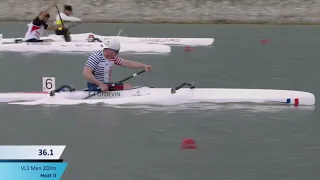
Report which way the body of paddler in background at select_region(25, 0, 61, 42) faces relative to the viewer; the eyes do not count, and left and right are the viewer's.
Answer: facing to the right of the viewer

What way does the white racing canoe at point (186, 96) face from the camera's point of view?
to the viewer's right

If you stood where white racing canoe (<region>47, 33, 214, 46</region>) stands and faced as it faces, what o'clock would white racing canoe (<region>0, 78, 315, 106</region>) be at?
white racing canoe (<region>0, 78, 315, 106</region>) is roughly at 3 o'clock from white racing canoe (<region>47, 33, 214, 46</region>).

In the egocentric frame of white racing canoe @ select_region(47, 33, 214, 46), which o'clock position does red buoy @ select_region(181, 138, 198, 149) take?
The red buoy is roughly at 3 o'clock from the white racing canoe.

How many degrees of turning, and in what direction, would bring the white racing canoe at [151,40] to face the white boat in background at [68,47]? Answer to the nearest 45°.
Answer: approximately 135° to its right

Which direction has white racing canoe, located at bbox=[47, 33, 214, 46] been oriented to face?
to the viewer's right
